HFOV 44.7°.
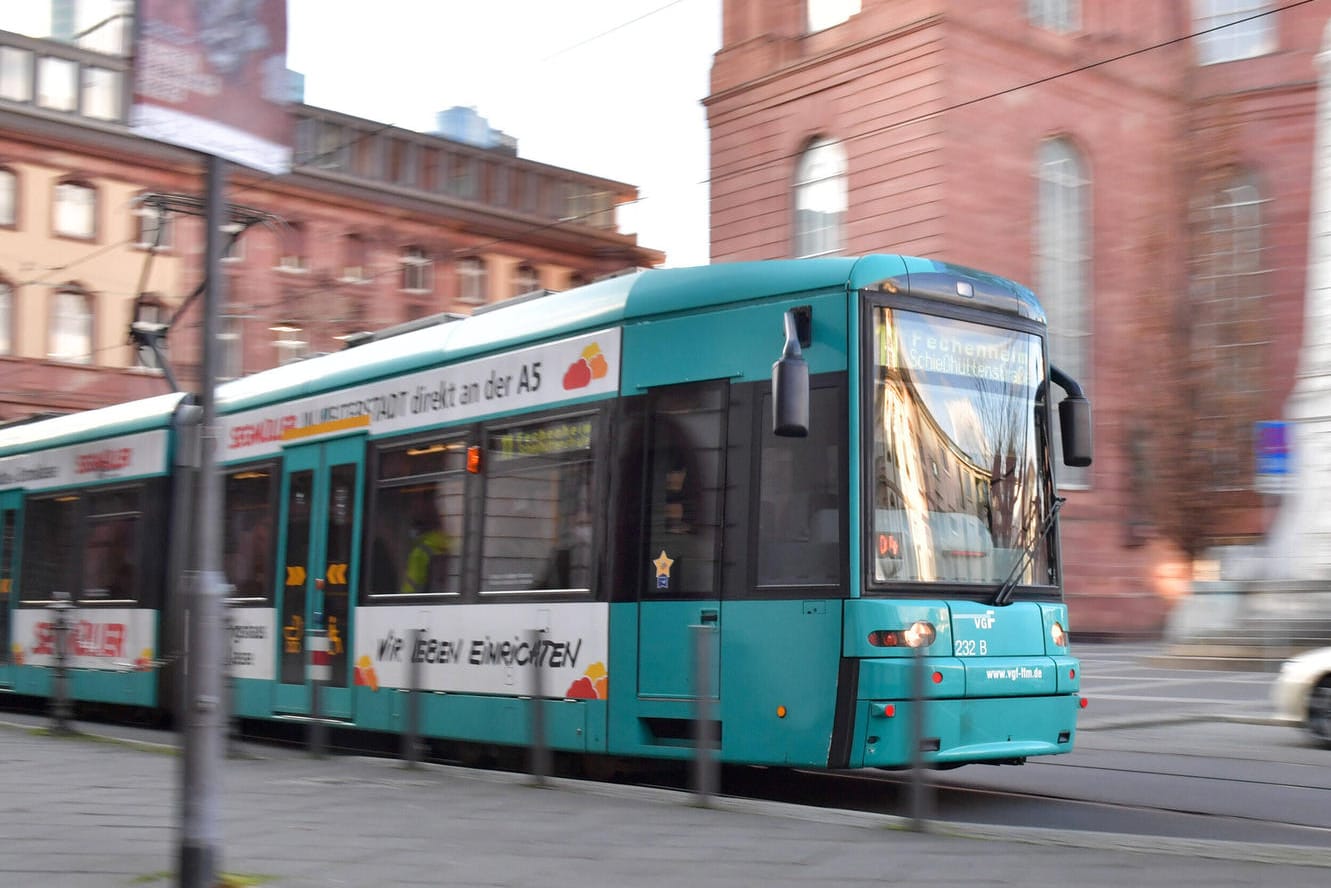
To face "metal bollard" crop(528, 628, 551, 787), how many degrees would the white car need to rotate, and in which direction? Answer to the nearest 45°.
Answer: approximately 45° to its left

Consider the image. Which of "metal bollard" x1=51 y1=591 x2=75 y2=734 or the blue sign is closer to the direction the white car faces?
the metal bollard

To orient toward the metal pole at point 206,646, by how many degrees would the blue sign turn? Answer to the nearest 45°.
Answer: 0° — it already faces it

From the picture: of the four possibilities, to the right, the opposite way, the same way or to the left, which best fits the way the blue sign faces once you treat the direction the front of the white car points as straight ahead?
to the left

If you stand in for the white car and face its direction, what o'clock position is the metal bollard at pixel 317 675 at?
The metal bollard is roughly at 11 o'clock from the white car.

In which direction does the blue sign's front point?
toward the camera

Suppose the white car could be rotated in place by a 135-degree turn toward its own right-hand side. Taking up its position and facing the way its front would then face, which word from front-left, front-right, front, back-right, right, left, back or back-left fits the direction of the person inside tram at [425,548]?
back

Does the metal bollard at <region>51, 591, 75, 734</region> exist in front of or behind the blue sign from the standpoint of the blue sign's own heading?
in front

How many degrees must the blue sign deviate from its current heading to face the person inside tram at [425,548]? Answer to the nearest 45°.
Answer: approximately 45° to its right

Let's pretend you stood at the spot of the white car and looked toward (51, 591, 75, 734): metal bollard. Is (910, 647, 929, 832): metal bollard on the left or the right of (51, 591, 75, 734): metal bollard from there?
left

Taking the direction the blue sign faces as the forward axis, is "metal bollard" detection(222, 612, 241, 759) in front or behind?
in front

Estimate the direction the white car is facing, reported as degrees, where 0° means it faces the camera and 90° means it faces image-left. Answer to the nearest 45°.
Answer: approximately 90°

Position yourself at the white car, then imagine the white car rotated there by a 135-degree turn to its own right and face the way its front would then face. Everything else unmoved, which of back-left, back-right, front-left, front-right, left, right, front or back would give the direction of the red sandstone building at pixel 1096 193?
front-left

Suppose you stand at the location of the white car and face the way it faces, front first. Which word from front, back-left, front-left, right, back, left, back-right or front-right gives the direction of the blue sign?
right

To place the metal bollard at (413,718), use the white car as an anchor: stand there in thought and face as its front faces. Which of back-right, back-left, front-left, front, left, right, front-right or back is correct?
front-left

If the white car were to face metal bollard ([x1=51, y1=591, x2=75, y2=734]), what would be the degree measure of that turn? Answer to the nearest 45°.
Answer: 0° — it already faces it
